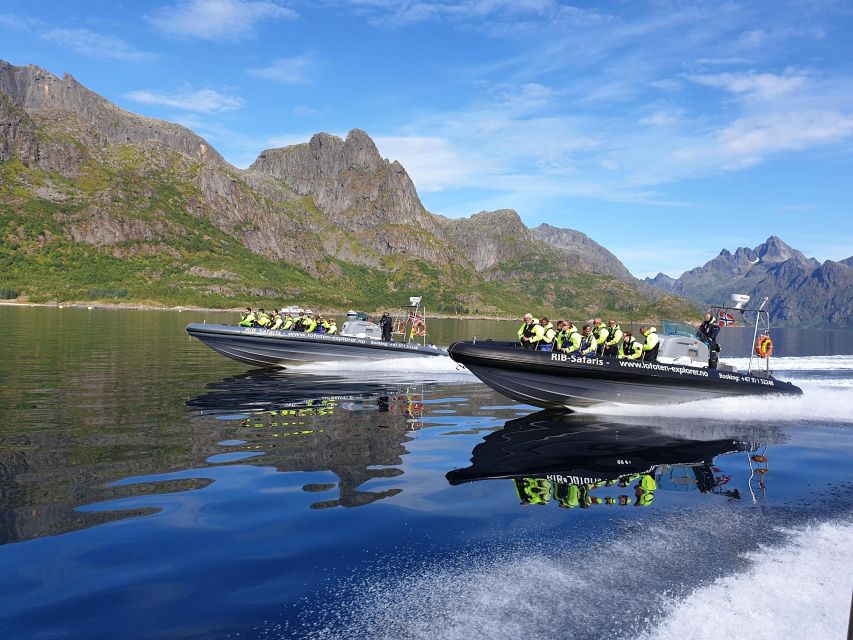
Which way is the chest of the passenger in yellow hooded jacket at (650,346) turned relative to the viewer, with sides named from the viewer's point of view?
facing to the left of the viewer

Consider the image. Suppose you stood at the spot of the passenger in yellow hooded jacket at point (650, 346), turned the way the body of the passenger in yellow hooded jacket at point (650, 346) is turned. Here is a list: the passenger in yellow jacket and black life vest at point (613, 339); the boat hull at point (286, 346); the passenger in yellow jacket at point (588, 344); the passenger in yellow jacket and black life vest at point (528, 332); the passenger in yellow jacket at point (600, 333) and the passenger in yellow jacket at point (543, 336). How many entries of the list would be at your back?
0

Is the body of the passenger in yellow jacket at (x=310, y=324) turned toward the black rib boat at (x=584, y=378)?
no

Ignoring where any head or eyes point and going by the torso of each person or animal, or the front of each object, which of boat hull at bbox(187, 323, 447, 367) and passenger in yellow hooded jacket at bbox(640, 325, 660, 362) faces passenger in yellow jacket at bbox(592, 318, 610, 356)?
passenger in yellow hooded jacket at bbox(640, 325, 660, 362)

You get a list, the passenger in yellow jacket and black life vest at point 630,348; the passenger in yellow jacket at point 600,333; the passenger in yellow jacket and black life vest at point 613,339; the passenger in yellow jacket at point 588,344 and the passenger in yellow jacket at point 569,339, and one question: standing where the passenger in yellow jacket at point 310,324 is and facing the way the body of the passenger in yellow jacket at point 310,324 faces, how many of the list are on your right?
0

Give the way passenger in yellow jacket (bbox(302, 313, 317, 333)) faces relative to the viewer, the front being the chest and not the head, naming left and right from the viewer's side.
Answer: facing to the left of the viewer

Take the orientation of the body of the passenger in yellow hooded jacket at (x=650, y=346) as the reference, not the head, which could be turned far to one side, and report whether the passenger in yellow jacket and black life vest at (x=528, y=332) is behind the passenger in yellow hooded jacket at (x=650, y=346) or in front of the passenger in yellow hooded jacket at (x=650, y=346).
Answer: in front

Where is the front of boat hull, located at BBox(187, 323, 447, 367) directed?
to the viewer's left
